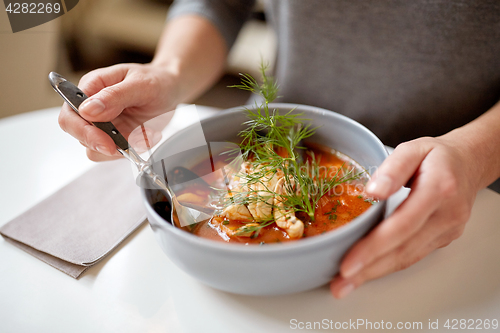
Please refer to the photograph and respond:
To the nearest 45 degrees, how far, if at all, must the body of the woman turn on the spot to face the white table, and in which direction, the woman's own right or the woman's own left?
0° — they already face it

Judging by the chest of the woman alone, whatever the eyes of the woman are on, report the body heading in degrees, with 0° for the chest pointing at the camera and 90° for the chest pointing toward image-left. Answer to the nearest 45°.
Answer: approximately 45°
